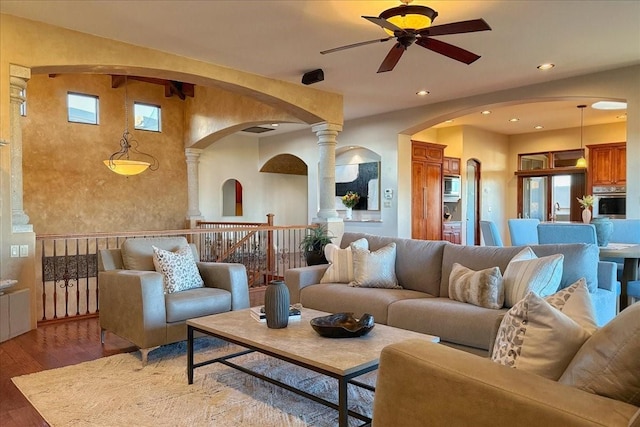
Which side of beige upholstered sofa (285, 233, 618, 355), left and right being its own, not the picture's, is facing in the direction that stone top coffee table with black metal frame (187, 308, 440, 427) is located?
front

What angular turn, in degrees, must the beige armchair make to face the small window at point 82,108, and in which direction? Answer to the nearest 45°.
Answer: approximately 135° to its left

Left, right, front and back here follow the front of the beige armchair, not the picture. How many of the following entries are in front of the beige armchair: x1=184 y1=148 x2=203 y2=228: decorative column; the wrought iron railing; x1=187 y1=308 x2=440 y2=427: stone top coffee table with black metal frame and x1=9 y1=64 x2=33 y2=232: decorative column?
1

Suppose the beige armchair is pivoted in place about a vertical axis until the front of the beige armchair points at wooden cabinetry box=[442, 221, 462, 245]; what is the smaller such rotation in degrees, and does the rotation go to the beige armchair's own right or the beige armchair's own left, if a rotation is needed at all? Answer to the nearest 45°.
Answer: approximately 90° to the beige armchair's own left

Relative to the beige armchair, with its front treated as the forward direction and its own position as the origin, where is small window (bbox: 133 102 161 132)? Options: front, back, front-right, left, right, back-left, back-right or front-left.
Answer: back-left

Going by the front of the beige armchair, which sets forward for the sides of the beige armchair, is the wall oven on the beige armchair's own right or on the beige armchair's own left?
on the beige armchair's own left

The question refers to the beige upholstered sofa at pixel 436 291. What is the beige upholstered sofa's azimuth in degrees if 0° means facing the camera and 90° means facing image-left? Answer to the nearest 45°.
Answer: approximately 45°

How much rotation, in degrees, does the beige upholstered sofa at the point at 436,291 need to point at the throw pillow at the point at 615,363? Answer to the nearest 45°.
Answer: approximately 45° to its left

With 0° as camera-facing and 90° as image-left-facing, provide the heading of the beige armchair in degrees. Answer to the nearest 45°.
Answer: approximately 315°

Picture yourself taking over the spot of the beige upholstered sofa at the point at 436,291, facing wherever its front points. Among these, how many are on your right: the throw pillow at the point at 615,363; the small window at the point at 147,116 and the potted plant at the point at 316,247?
2

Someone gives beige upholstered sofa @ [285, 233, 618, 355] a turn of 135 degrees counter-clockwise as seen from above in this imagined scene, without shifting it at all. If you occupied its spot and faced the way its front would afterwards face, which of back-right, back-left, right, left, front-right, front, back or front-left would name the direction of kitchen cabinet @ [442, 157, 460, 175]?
left

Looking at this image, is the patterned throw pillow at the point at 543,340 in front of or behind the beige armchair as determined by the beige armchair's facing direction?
in front

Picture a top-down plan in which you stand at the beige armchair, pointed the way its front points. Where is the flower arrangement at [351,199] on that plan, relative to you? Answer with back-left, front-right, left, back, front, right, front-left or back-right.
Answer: left

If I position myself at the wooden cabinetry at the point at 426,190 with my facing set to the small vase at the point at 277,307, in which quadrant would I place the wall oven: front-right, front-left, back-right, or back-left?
back-left

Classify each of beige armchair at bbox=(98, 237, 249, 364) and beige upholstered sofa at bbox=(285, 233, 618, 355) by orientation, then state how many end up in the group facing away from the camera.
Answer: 0

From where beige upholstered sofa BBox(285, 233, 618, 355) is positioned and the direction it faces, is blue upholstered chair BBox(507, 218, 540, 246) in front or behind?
behind
